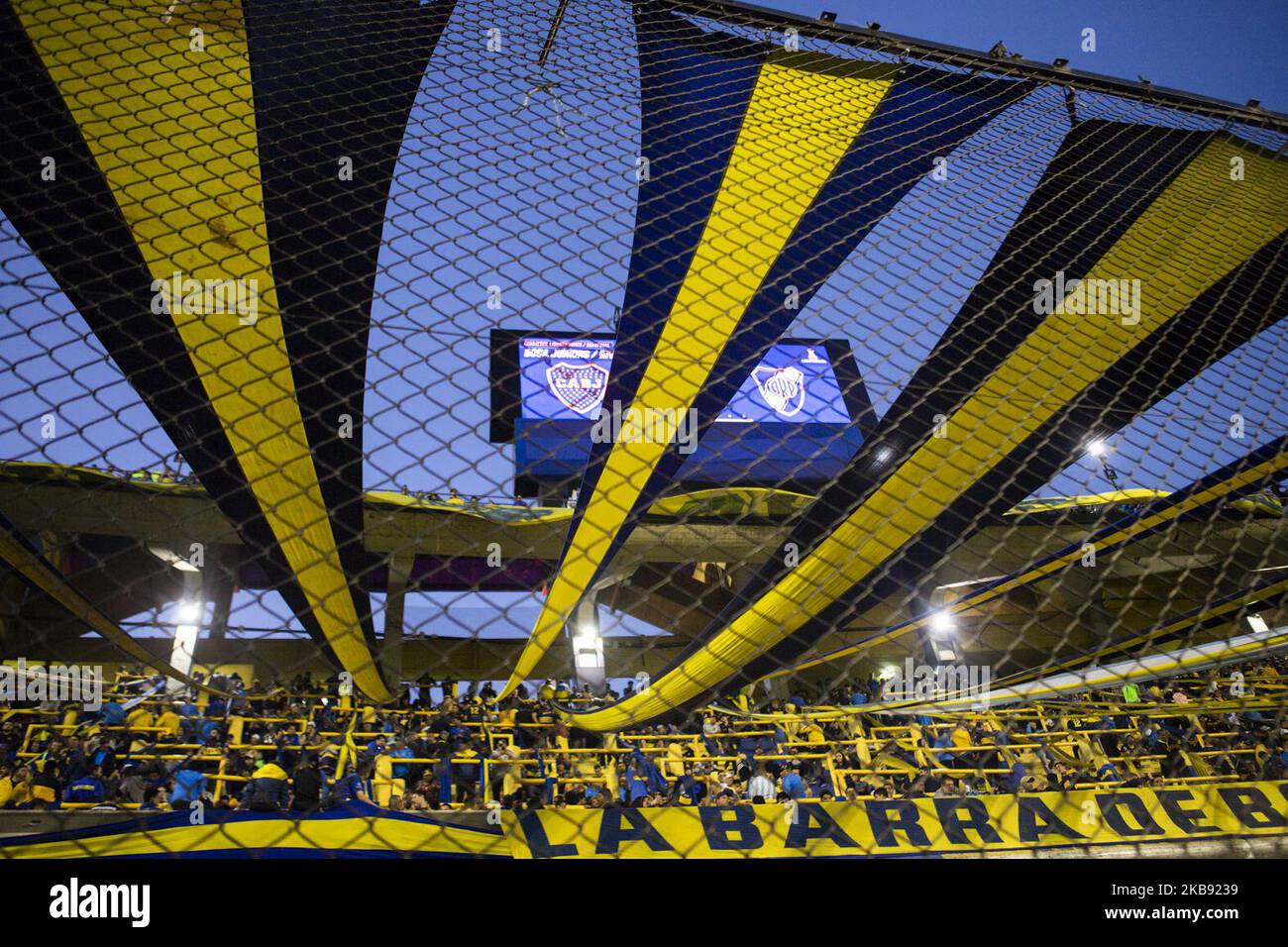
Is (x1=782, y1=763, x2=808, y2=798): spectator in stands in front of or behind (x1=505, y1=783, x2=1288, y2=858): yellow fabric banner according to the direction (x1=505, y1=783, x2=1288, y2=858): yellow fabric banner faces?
behind

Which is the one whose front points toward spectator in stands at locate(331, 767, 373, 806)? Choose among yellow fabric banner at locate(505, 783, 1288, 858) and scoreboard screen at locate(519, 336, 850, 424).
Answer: the scoreboard screen

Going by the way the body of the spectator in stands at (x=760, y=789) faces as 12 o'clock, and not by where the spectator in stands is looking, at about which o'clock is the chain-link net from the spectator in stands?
The chain-link net is roughly at 12 o'clock from the spectator in stands.

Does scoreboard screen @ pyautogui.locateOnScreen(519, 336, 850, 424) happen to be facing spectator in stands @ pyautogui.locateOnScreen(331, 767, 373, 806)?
yes

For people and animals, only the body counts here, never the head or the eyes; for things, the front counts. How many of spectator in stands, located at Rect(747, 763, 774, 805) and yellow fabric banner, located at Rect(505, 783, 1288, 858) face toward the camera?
2
